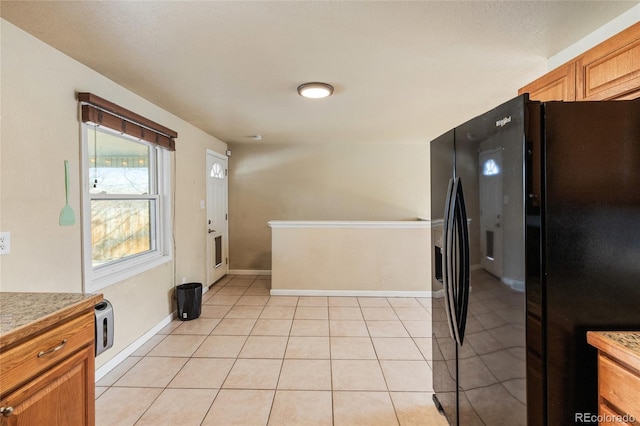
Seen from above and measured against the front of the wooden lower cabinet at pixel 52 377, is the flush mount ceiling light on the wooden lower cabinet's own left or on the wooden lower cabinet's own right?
on the wooden lower cabinet's own left

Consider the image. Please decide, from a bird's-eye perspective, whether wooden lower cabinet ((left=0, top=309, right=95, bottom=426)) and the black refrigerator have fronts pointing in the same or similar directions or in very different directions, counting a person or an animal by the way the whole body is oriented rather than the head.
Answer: very different directions

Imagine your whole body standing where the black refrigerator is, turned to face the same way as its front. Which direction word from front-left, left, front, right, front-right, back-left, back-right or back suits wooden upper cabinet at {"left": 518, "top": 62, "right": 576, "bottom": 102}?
back-right

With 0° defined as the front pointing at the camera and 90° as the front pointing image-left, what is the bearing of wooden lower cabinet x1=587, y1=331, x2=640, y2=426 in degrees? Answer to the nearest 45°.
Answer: approximately 45°

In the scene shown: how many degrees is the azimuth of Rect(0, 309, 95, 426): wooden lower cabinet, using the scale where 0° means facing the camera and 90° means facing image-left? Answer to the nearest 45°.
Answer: approximately 315°

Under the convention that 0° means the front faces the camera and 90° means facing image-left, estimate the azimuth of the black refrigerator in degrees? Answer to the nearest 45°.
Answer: approximately 45°
